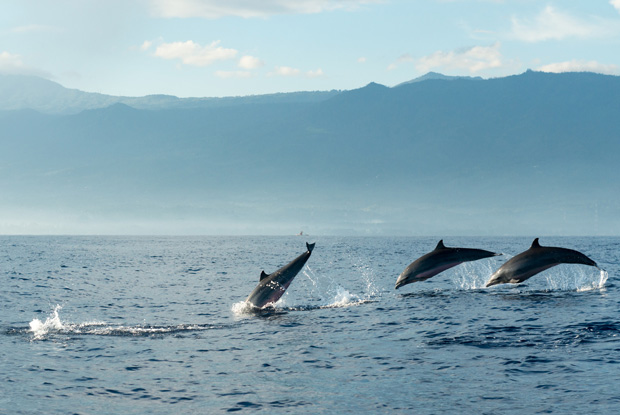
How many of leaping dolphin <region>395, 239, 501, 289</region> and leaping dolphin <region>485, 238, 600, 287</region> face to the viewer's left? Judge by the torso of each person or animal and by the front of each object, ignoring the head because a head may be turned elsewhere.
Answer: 2

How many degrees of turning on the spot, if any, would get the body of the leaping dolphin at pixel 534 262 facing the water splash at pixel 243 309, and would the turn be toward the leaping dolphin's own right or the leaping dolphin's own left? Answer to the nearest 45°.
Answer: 0° — it already faces it

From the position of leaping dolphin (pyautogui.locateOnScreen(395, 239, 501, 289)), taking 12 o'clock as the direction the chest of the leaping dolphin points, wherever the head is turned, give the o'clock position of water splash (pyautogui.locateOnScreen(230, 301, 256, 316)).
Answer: The water splash is roughly at 12 o'clock from the leaping dolphin.

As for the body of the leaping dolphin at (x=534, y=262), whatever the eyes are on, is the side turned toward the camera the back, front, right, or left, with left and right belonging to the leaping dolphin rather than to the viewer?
left

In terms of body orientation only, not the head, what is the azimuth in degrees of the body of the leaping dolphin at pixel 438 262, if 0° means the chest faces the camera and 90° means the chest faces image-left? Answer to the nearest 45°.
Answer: approximately 90°

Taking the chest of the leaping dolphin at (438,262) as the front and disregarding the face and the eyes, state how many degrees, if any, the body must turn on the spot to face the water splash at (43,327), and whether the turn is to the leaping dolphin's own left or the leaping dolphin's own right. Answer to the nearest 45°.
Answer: approximately 45° to the leaping dolphin's own left
